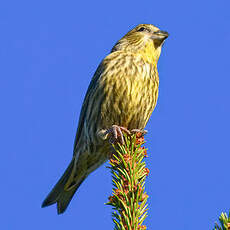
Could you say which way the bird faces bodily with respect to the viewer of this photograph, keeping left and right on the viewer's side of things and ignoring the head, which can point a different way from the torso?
facing the viewer and to the right of the viewer
